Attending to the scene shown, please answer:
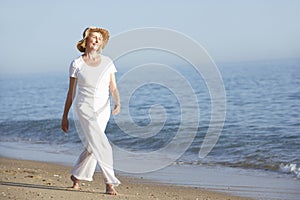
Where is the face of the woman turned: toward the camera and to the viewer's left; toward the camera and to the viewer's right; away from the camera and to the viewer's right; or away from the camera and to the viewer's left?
toward the camera and to the viewer's right

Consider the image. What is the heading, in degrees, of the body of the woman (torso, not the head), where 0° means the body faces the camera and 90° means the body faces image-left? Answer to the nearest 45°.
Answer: approximately 315°
